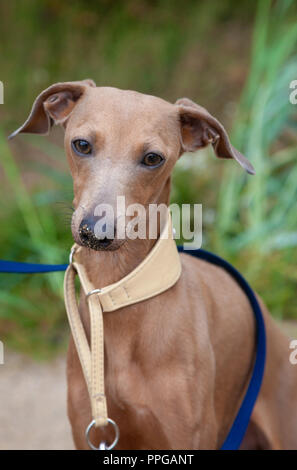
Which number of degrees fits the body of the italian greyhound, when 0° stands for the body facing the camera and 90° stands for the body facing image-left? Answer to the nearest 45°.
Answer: approximately 45°
